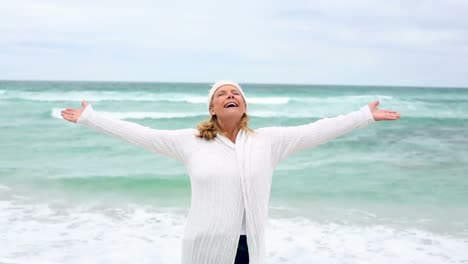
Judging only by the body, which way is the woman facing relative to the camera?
toward the camera
